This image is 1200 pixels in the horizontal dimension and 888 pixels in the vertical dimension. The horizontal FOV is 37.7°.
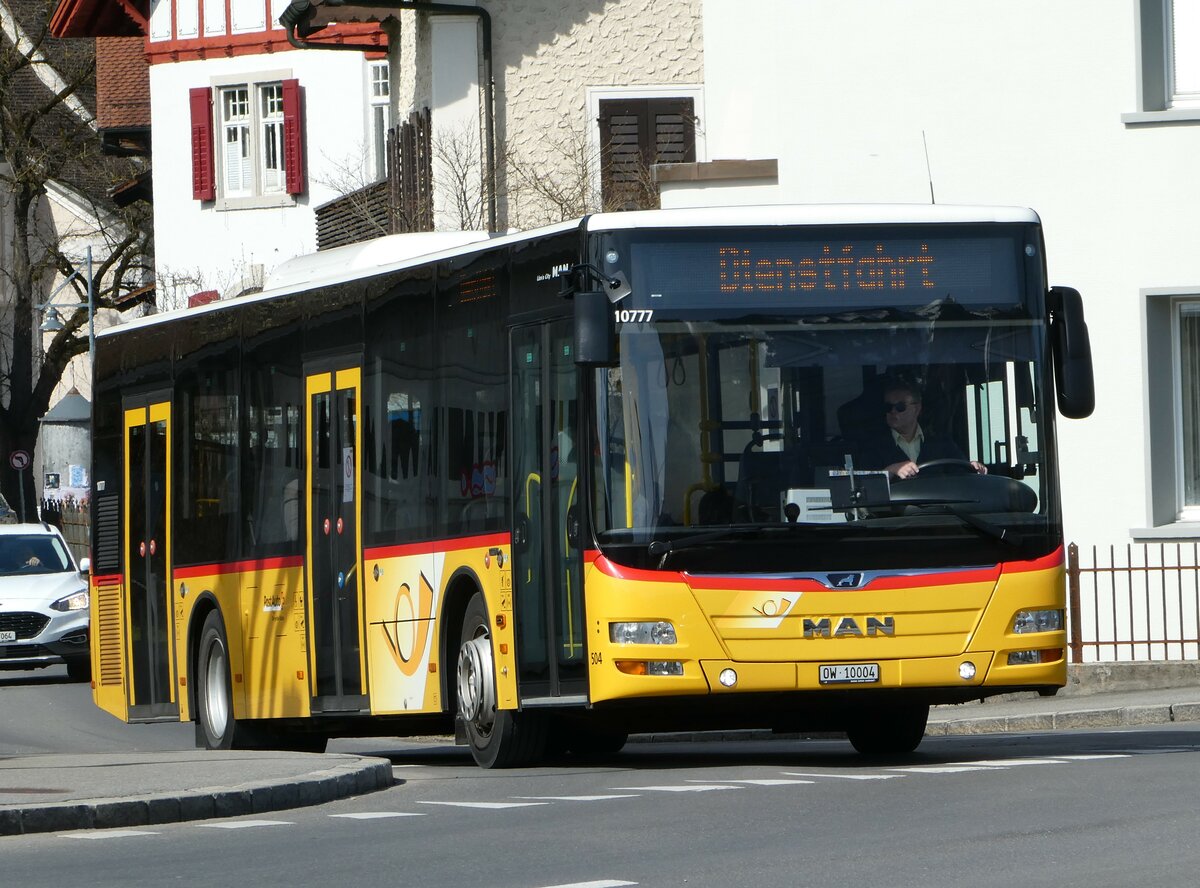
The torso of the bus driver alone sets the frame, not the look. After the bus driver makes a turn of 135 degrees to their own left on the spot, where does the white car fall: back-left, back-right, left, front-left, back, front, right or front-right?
left

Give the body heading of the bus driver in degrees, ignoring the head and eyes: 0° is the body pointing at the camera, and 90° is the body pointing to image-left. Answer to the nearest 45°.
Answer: approximately 0°
